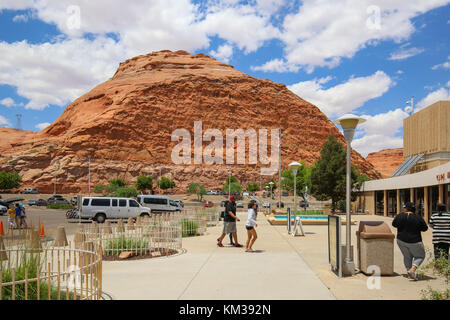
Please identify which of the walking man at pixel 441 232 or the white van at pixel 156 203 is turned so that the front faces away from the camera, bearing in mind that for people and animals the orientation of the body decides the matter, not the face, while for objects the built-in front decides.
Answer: the walking man

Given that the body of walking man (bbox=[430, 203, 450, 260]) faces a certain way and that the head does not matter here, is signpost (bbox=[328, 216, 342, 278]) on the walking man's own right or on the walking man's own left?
on the walking man's own left

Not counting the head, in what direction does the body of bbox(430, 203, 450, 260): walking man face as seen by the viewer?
away from the camera

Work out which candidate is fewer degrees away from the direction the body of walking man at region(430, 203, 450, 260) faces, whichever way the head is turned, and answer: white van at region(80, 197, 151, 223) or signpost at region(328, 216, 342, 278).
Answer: the white van
